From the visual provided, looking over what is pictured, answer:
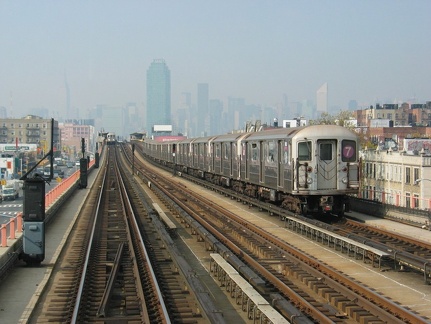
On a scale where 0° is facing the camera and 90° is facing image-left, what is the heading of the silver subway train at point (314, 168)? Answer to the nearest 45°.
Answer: approximately 315°

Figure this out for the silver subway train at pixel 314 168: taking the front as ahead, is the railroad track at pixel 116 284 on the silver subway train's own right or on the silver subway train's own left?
on the silver subway train's own right

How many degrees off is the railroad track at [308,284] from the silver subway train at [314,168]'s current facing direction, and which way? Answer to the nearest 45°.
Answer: approximately 45° to its right
